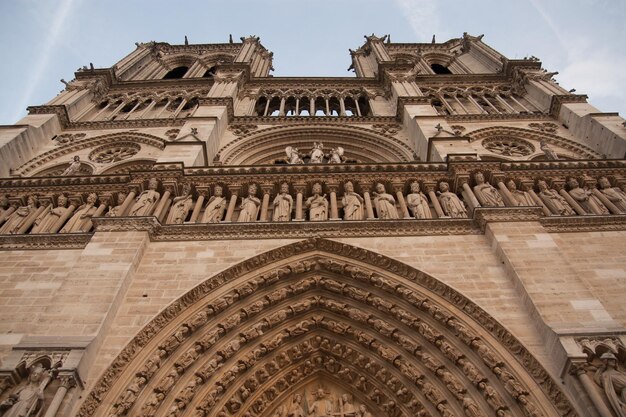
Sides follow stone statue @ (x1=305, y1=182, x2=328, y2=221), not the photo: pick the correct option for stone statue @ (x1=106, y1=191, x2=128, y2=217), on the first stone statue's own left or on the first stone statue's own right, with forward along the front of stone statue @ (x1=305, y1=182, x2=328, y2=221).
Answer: on the first stone statue's own right

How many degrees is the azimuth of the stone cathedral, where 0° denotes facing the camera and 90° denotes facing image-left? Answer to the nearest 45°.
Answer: approximately 0°

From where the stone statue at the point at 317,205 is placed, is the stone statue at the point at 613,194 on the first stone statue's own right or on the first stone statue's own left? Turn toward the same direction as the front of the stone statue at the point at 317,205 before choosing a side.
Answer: on the first stone statue's own left

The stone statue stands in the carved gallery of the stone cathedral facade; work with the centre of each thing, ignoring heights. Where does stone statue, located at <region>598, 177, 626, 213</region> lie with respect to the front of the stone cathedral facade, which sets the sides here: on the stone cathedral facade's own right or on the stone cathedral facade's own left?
on the stone cathedral's own left
